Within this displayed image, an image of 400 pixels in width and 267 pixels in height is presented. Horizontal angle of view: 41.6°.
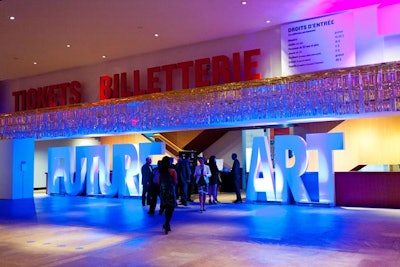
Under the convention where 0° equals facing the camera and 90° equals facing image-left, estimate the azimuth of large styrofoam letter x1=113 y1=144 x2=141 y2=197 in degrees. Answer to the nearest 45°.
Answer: approximately 0°

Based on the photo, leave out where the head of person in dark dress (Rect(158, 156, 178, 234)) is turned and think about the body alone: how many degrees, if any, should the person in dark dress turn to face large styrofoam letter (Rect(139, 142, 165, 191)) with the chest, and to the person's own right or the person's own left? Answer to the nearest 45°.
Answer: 0° — they already face it

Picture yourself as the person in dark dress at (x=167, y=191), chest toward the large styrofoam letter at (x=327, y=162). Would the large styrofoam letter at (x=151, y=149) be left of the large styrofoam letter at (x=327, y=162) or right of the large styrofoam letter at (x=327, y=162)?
left

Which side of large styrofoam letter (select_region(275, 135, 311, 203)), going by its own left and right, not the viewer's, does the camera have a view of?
front

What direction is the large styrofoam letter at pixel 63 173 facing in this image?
toward the camera

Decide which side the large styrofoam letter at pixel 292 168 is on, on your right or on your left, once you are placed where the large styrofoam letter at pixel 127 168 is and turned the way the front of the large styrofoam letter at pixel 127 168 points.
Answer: on your left

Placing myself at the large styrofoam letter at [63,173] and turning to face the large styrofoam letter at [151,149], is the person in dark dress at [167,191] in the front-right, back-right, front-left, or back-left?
front-right

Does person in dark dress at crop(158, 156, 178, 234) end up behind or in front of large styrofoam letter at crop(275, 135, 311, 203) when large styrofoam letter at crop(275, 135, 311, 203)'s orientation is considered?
in front

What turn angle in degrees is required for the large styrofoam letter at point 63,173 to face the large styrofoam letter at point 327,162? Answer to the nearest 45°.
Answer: approximately 45° to its left

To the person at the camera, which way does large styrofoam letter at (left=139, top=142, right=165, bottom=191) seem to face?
facing the viewer

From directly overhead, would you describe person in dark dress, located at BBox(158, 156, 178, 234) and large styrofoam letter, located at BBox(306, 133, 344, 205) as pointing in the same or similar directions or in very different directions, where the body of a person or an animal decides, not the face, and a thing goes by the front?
very different directions

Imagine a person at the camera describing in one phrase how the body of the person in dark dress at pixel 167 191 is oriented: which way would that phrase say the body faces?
away from the camera

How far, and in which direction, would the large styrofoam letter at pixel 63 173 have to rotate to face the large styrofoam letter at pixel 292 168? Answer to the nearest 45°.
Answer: approximately 45° to its left
